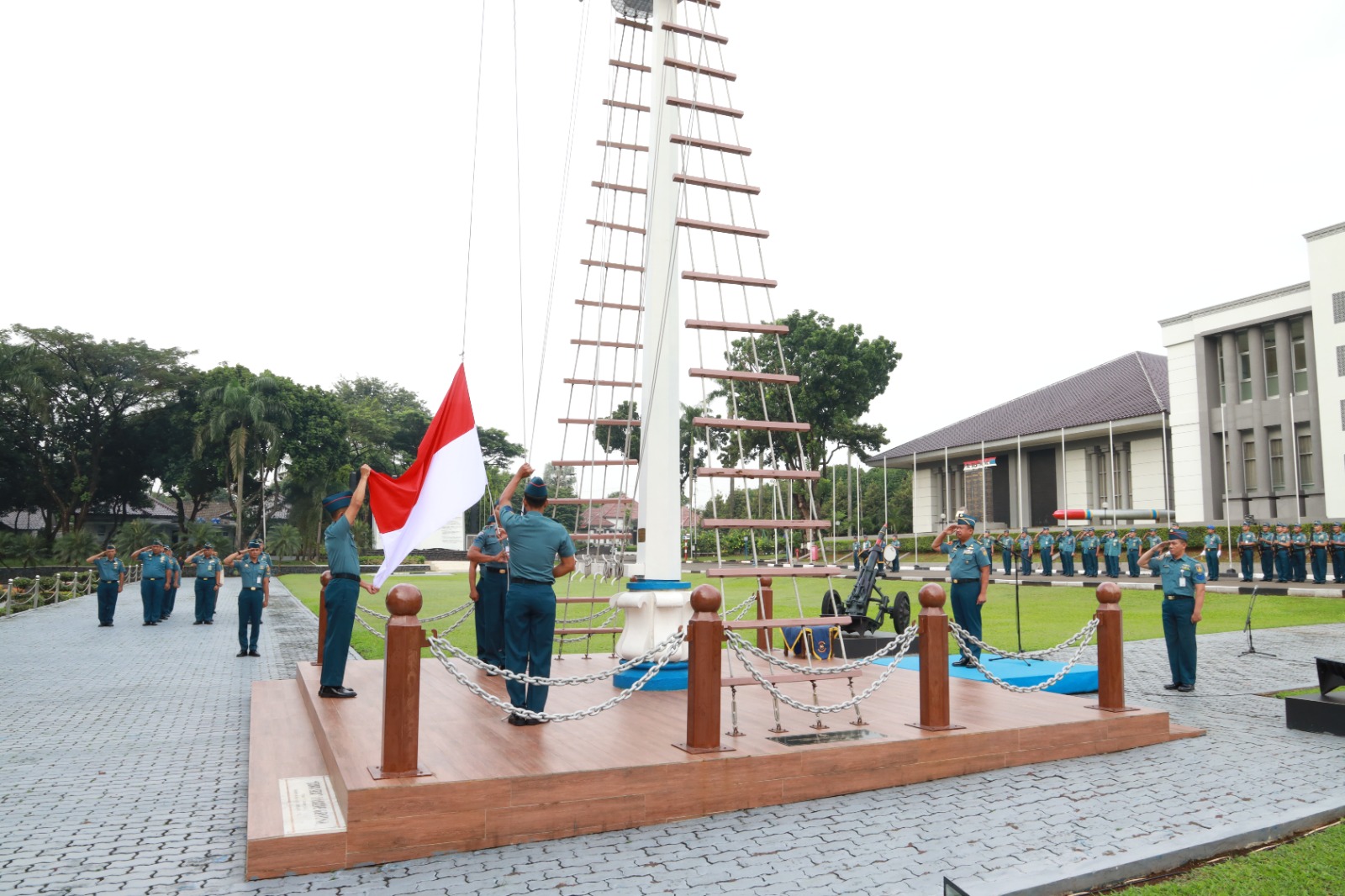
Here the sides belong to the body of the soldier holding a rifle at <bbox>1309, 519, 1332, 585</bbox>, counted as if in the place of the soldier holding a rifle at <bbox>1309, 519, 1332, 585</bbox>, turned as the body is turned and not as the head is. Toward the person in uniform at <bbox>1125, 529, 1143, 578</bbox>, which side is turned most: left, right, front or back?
right

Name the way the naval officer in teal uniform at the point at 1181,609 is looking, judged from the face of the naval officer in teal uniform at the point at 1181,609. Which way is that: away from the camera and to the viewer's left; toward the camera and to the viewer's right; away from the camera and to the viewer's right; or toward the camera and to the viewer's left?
toward the camera and to the viewer's left

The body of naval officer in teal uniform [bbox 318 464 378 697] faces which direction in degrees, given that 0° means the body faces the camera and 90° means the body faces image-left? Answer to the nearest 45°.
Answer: approximately 270°

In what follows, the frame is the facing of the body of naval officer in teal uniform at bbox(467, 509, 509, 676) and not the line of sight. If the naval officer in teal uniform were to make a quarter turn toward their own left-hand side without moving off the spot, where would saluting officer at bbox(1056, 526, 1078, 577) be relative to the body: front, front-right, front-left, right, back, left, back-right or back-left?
front

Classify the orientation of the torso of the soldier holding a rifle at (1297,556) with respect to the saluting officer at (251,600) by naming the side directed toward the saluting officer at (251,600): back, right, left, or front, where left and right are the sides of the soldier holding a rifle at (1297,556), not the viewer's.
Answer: front

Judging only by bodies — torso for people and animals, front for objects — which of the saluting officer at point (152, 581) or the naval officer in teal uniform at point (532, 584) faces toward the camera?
the saluting officer

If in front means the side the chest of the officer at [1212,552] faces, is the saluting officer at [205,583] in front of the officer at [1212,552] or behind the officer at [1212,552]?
in front

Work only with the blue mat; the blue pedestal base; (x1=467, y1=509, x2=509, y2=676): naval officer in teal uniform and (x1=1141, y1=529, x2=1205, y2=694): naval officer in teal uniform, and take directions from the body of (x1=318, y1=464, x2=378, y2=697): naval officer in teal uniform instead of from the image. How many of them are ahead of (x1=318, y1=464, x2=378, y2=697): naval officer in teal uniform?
4

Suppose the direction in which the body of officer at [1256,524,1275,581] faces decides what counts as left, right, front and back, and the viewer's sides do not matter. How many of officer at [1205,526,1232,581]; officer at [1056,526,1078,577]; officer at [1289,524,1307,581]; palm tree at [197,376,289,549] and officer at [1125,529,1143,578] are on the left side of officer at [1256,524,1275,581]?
1

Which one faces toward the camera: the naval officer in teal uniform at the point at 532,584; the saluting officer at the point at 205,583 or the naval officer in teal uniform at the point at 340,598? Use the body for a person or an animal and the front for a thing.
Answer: the saluting officer

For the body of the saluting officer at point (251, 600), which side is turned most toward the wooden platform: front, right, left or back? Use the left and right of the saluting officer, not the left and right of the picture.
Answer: front

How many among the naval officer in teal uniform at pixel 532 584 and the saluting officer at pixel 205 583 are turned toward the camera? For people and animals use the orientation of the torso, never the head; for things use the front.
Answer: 1

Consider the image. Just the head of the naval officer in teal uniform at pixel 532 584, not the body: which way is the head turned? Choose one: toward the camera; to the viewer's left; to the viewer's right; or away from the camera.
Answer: away from the camera

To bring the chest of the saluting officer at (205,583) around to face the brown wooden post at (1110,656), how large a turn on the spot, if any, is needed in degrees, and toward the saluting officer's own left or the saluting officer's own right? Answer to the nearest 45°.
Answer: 0° — they already face it

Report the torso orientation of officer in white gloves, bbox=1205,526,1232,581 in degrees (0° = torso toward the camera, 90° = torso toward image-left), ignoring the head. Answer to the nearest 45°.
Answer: approximately 45°
